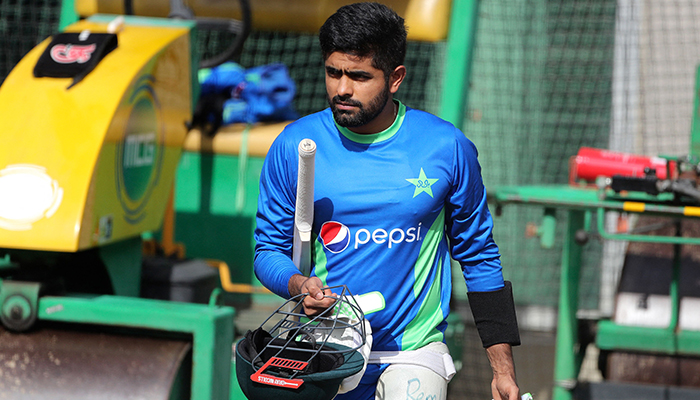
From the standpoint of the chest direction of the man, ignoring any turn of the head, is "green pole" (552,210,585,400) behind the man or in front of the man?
behind

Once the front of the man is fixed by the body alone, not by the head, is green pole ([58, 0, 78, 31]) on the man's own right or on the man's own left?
on the man's own right

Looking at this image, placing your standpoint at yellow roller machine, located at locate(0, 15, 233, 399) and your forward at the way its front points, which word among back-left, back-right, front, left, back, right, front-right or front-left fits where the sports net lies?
back

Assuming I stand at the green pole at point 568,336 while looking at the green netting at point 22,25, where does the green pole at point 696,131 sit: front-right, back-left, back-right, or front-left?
back-right

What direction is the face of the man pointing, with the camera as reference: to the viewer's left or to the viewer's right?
to the viewer's left

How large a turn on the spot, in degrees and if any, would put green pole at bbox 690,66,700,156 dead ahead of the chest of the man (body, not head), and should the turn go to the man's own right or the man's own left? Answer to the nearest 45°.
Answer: approximately 180°

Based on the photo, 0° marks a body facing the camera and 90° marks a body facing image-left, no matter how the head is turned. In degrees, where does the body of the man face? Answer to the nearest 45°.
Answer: approximately 45°

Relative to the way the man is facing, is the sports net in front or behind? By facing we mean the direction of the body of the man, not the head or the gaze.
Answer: behind

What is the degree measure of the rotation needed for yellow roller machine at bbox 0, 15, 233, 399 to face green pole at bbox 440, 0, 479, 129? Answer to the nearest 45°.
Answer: approximately 180°

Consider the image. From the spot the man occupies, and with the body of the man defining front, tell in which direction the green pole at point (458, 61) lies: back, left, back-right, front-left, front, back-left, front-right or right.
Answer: back-right

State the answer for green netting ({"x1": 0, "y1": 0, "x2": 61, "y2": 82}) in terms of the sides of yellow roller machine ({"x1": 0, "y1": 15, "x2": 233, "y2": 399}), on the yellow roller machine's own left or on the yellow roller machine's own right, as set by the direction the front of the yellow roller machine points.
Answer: on the yellow roller machine's own right

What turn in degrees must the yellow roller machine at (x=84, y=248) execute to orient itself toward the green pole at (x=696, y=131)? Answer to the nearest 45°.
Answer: approximately 135° to its left
